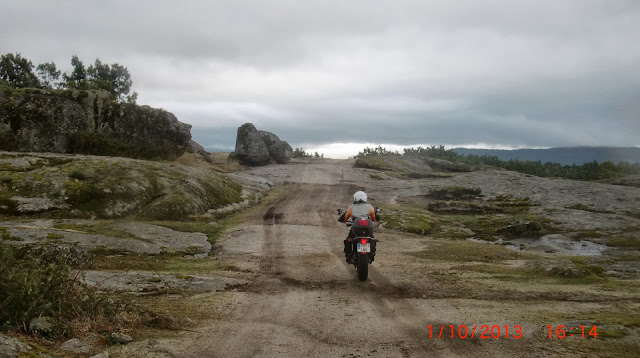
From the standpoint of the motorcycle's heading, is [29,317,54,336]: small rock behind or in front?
behind

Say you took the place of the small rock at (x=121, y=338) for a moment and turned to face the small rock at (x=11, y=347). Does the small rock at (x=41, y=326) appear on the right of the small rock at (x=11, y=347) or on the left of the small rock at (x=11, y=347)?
right

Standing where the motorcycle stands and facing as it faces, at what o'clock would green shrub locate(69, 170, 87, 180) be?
The green shrub is roughly at 10 o'clock from the motorcycle.

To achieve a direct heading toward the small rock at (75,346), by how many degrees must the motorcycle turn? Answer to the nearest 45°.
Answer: approximately 135° to its left

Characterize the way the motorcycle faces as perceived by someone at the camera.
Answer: facing away from the viewer

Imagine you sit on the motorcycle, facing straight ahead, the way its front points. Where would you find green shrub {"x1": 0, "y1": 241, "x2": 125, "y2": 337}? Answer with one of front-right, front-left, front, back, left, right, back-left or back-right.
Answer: back-left

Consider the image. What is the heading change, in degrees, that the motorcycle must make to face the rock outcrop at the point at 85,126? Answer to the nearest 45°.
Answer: approximately 45° to its left

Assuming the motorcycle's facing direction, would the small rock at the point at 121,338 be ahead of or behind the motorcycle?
behind

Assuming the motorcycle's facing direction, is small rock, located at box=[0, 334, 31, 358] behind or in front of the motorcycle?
behind

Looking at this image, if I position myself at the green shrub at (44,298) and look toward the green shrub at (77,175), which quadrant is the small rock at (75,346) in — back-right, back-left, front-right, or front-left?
back-right

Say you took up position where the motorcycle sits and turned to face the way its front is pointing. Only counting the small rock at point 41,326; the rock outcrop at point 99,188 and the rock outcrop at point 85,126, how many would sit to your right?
0

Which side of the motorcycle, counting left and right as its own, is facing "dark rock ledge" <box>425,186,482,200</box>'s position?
front

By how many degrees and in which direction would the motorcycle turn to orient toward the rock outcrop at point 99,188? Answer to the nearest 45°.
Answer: approximately 45° to its left

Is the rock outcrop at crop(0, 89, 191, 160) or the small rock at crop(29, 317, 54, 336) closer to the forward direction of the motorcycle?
the rock outcrop

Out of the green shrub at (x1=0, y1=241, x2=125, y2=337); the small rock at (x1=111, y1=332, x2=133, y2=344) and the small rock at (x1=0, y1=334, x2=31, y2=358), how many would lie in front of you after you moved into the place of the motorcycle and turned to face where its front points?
0

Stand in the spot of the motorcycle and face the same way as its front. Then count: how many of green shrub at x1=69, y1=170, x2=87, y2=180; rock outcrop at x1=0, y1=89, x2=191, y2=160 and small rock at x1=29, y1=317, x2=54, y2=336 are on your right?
0
